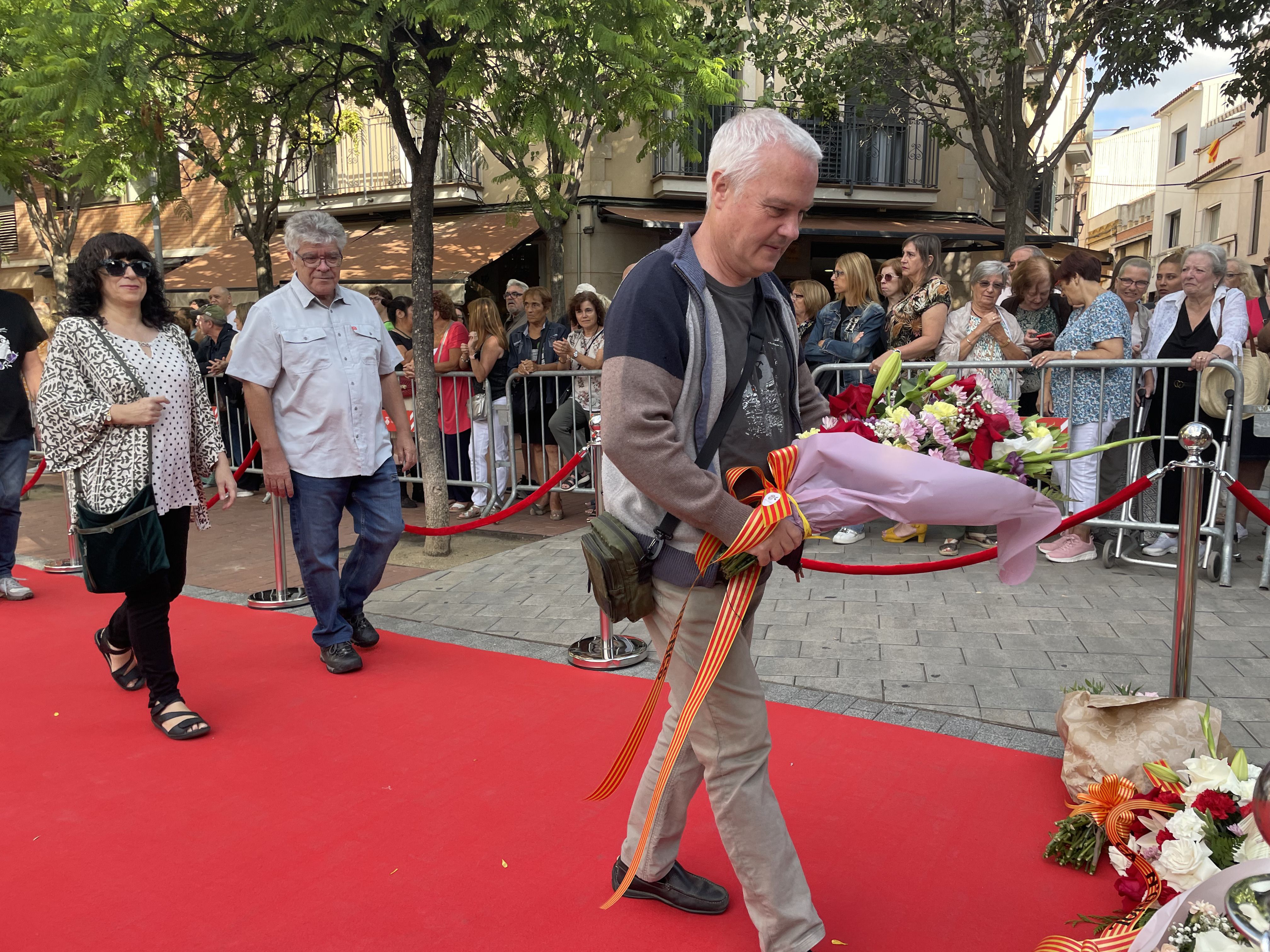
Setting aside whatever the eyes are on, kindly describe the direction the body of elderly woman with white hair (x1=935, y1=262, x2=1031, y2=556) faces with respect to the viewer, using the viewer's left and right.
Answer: facing the viewer

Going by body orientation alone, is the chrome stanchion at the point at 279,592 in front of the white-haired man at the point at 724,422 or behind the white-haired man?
behind

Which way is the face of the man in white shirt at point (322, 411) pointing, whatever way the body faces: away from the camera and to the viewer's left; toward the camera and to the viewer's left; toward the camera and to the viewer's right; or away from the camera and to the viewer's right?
toward the camera and to the viewer's right

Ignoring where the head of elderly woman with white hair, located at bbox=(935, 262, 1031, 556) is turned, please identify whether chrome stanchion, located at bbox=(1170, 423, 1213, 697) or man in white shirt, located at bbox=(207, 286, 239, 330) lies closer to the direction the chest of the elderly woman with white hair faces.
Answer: the chrome stanchion

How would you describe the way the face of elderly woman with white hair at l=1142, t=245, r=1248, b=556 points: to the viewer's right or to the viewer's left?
to the viewer's left

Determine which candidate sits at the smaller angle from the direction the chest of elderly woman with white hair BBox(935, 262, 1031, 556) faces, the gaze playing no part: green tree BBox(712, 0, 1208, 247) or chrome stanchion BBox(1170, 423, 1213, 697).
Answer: the chrome stanchion

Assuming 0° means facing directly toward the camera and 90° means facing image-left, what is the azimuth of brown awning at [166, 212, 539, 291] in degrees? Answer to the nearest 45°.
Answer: approximately 0°

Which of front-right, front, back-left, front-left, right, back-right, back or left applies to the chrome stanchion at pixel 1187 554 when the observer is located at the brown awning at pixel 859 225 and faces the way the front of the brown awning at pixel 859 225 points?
front

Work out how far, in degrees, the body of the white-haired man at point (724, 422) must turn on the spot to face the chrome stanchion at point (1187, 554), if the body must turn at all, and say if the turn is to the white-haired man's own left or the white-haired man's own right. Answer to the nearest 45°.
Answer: approximately 90° to the white-haired man's own left

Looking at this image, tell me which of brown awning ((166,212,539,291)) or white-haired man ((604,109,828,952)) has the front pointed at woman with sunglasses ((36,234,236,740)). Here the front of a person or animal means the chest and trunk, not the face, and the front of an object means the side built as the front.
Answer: the brown awning

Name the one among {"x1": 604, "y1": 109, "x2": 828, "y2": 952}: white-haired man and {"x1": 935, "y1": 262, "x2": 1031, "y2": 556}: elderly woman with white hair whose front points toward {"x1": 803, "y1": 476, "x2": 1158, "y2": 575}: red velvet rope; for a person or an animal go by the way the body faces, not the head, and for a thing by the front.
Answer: the elderly woman with white hair

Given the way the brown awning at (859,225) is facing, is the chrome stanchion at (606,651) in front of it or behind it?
in front

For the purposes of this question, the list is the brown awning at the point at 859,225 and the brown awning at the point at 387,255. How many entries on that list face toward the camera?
2
